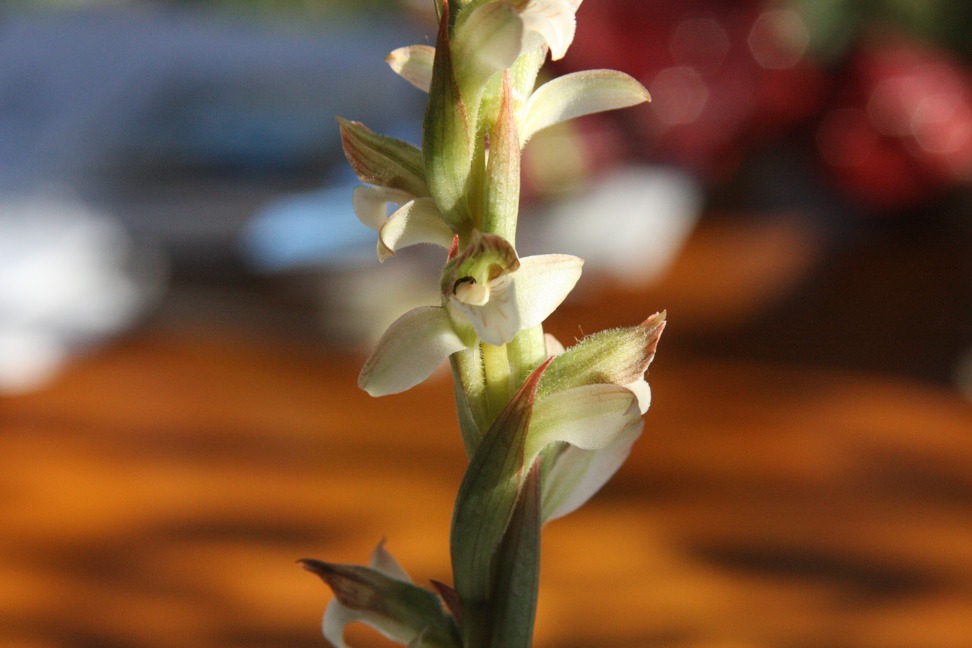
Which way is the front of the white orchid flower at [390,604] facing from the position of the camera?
facing to the left of the viewer
